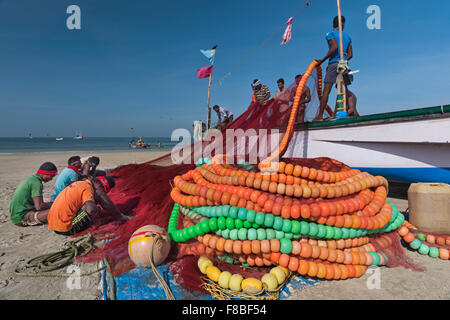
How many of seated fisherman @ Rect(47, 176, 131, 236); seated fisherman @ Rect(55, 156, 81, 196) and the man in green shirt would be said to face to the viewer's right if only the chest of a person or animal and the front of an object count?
3

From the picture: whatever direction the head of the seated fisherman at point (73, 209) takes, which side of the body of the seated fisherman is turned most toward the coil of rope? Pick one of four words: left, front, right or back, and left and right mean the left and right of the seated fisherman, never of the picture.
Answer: right

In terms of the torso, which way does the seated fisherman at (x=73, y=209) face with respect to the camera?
to the viewer's right

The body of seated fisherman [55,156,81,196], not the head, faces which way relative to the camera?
to the viewer's right

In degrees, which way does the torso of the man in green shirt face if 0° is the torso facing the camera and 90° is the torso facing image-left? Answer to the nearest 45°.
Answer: approximately 270°

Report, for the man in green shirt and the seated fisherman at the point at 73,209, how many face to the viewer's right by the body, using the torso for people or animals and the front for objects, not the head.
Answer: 2

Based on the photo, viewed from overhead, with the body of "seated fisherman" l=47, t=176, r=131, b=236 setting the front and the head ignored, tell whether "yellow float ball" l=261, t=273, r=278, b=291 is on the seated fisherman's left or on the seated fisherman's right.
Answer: on the seated fisherman's right
